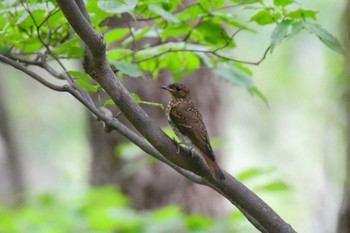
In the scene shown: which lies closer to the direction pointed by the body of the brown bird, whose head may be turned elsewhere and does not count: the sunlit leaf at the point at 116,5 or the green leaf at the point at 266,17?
the sunlit leaf

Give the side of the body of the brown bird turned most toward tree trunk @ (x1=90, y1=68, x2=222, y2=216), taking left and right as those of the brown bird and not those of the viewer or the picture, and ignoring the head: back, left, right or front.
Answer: right

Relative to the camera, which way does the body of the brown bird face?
to the viewer's left
